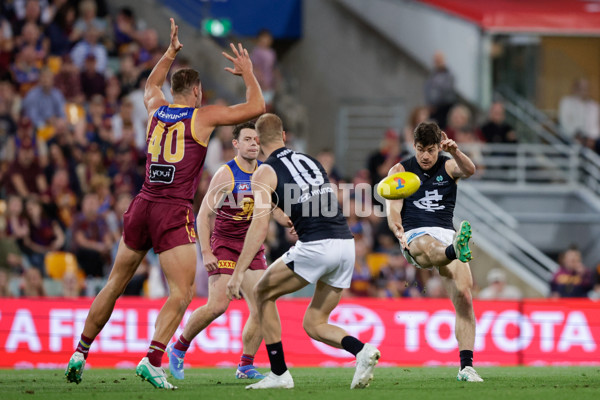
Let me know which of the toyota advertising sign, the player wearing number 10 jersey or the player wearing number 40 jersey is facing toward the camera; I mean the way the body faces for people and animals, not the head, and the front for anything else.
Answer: the toyota advertising sign

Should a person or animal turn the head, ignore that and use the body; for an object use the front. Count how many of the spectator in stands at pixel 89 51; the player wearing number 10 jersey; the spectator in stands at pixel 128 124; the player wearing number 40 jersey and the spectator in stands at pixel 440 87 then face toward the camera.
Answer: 3

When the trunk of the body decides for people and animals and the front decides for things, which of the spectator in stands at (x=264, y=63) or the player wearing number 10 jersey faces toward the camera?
the spectator in stands

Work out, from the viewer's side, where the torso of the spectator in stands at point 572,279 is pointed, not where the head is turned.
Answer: toward the camera

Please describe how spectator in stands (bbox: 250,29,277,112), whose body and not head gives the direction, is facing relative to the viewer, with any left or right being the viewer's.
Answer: facing the viewer

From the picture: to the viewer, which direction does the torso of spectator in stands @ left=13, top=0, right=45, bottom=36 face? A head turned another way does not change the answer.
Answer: toward the camera

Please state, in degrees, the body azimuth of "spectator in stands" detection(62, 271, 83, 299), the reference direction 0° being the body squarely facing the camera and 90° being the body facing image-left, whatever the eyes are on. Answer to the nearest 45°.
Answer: approximately 0°

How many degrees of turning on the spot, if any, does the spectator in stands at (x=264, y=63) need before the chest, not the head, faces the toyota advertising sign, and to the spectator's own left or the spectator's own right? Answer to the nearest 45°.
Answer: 0° — they already face it

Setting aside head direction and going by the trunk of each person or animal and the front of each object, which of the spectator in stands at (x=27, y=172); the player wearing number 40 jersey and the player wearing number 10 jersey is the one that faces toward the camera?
the spectator in stands

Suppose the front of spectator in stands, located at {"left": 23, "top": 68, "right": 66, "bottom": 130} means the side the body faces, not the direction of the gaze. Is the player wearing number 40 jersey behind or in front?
in front

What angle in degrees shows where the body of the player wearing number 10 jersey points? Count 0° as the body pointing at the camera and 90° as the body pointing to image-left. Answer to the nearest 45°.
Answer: approximately 135°

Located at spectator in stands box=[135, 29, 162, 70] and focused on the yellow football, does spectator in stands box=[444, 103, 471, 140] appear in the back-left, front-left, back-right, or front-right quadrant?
front-left

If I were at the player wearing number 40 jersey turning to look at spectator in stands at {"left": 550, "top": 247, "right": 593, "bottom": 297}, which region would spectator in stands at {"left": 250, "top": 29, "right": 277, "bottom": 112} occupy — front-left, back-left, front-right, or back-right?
front-left
